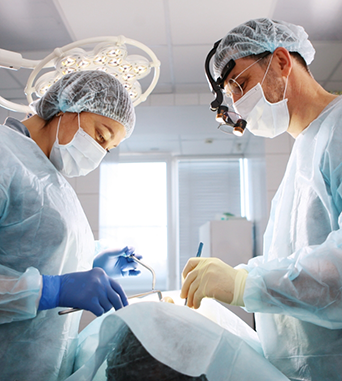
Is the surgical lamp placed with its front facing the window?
no

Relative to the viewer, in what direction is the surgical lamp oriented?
toward the camera
